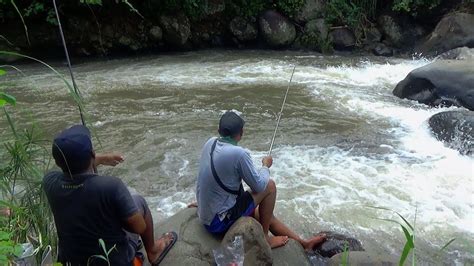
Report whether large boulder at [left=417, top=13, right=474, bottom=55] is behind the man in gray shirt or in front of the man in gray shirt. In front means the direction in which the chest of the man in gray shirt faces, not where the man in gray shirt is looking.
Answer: in front

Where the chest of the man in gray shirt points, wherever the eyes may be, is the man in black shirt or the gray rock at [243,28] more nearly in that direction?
the gray rock

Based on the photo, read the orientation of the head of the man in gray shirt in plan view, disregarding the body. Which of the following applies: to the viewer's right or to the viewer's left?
to the viewer's right

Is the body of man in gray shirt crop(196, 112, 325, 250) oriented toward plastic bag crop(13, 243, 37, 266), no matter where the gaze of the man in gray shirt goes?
no

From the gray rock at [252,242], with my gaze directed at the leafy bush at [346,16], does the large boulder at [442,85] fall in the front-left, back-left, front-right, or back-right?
front-right

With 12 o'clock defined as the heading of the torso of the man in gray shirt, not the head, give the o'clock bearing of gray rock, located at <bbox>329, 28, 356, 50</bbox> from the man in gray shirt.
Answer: The gray rock is roughly at 11 o'clock from the man in gray shirt.

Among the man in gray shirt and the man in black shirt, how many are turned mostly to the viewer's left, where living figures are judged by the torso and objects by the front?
0

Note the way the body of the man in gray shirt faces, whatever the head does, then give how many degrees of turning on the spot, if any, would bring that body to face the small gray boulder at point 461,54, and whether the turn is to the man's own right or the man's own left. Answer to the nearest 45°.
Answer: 0° — they already face it

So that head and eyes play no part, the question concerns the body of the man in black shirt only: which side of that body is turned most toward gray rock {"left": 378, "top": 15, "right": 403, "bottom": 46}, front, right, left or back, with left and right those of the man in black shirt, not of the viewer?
front

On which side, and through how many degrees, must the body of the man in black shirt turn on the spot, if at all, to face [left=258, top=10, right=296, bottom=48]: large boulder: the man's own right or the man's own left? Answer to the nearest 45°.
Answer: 0° — they already face it

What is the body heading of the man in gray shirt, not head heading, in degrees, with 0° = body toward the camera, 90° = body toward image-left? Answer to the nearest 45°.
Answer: approximately 225°

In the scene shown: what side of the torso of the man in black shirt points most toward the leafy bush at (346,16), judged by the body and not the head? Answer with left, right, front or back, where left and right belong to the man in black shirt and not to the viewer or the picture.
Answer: front

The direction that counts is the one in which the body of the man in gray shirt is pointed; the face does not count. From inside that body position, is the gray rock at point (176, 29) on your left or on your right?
on your left
